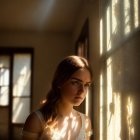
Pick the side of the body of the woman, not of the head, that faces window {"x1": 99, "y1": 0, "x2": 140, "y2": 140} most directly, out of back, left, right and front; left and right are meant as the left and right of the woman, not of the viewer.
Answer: left

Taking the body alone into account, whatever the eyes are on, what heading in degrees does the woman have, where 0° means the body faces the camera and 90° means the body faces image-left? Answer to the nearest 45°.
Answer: approximately 315°

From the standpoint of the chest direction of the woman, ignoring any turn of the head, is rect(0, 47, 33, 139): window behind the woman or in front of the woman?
behind
